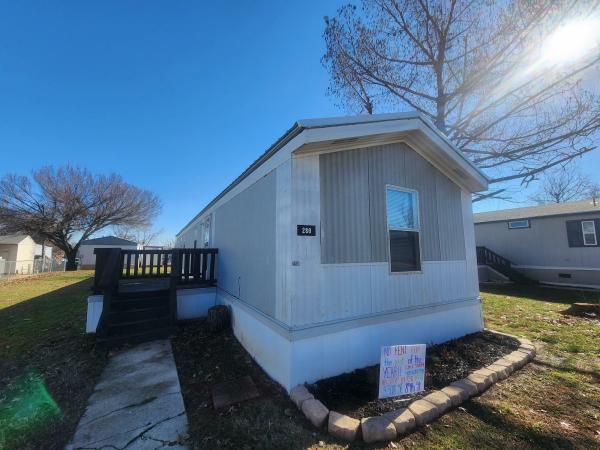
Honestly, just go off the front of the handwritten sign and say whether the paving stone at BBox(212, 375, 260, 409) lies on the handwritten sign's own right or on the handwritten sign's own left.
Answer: on the handwritten sign's own right

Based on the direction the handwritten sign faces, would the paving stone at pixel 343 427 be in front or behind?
in front

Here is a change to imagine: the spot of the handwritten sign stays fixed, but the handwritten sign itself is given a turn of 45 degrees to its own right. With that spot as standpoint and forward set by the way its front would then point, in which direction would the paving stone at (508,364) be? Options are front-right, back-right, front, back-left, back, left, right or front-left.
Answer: back

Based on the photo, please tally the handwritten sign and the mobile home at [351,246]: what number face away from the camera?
0

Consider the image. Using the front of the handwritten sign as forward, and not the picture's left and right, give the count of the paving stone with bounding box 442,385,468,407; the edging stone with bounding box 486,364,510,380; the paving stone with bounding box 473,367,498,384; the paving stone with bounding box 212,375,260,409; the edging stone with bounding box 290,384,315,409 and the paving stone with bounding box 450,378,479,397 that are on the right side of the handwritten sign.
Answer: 2

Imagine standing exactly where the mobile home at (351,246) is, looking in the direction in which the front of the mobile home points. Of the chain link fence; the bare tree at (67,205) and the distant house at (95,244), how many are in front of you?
0

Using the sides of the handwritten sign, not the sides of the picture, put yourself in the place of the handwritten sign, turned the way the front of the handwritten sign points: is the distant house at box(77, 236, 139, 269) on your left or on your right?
on your right

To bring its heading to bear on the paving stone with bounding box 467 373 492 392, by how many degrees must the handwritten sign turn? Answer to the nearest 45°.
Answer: approximately 135° to its left

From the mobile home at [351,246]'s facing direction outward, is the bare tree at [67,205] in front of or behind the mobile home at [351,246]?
behind

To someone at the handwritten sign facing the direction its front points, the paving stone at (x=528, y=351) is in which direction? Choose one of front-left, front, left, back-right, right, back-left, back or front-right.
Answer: back-left

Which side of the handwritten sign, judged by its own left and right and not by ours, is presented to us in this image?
front
